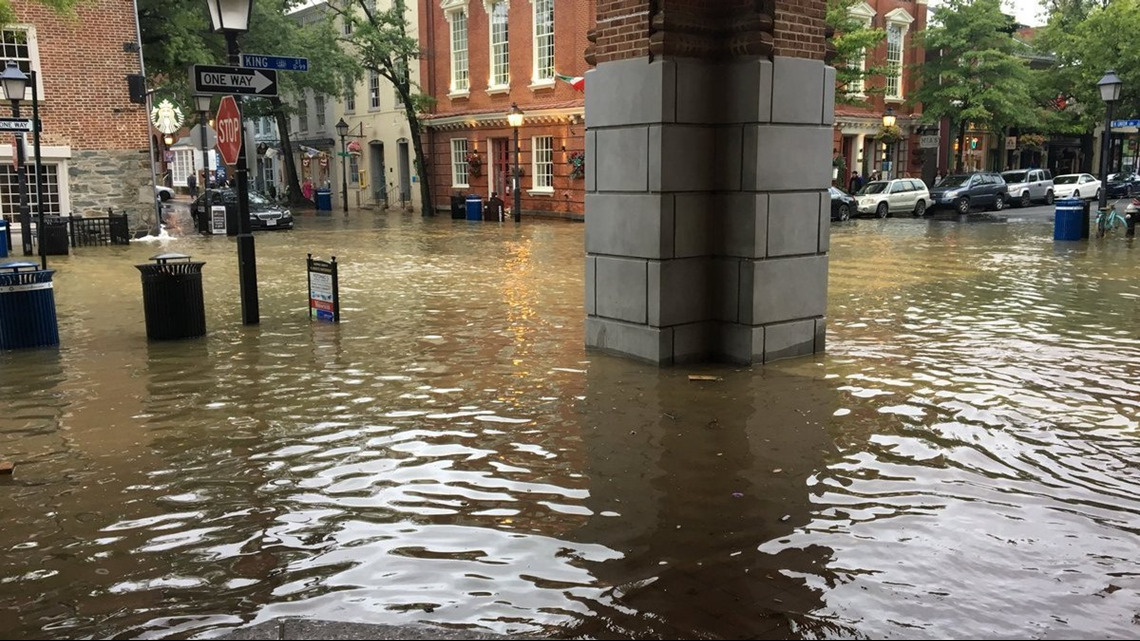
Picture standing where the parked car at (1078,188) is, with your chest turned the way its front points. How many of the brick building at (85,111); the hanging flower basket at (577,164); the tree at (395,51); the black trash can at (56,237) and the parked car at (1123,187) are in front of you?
4

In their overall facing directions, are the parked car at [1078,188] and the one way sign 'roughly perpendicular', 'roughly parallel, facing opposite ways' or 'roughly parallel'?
roughly perpendicular

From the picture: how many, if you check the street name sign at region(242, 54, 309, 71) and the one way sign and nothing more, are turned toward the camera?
2

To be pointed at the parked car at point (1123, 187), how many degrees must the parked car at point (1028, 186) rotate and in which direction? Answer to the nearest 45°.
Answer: approximately 180°

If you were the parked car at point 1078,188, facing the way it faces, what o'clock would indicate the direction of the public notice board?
The public notice board is roughly at 11 o'clock from the parked car.

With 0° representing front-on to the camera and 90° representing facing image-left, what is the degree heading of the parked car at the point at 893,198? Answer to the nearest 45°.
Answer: approximately 45°

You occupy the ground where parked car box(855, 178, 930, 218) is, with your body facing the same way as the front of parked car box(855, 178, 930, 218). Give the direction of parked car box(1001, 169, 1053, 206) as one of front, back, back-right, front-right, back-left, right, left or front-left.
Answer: back

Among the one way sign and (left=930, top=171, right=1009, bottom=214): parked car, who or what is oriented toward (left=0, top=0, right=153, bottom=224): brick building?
the parked car

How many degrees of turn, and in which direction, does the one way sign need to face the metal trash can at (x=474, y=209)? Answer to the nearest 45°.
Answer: approximately 180°

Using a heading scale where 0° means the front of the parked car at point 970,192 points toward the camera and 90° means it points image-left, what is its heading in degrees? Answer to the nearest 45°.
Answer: approximately 45°

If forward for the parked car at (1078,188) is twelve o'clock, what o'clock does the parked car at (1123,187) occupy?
the parked car at (1123,187) is roughly at 5 o'clock from the parked car at (1078,188).

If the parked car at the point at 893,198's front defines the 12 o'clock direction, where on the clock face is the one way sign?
The one way sign is roughly at 11 o'clock from the parked car.
